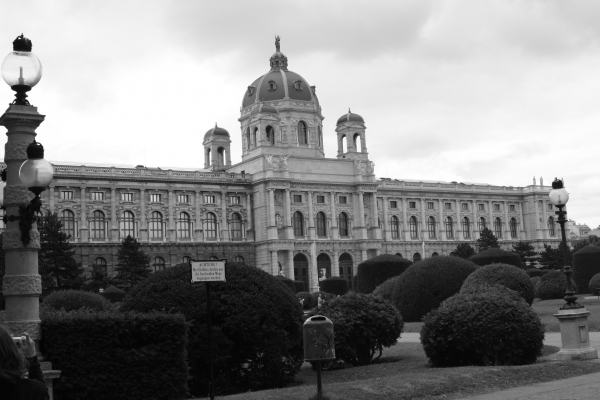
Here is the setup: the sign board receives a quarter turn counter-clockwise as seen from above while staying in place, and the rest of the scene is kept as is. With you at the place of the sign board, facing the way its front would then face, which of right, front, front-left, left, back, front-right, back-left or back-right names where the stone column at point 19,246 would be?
back-right

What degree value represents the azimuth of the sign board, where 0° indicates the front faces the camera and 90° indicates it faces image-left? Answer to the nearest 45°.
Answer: approximately 0°

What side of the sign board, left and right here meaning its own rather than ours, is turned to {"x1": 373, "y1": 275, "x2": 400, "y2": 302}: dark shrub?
back

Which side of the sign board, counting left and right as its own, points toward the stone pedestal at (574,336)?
left

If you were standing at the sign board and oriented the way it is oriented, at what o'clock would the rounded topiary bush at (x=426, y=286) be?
The rounded topiary bush is roughly at 7 o'clock from the sign board.

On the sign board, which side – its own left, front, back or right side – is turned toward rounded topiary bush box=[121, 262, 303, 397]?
back

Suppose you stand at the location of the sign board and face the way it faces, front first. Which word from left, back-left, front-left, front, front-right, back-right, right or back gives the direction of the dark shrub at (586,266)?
back-left

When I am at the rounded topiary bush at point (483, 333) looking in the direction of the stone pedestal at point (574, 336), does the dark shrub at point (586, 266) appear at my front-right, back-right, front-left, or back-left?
front-left

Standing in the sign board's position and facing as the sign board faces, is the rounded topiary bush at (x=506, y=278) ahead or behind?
behind

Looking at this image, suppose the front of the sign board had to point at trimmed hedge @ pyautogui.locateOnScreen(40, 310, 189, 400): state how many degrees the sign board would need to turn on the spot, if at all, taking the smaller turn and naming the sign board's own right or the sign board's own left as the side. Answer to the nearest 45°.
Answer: approximately 45° to the sign board's own right

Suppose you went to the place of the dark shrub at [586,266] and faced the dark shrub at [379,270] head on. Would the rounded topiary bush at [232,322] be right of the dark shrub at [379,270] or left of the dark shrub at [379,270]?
left
